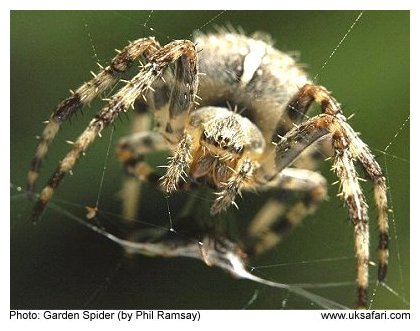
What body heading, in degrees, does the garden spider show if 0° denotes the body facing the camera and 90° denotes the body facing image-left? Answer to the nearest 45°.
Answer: approximately 0°
